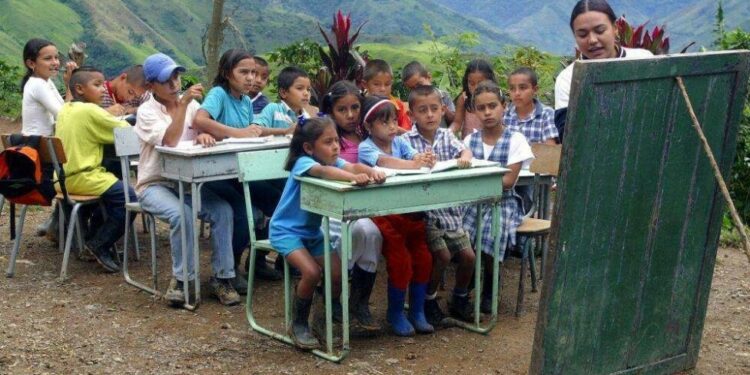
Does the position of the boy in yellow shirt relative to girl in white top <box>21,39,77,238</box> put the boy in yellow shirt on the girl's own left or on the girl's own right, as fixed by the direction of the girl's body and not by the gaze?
on the girl's own right

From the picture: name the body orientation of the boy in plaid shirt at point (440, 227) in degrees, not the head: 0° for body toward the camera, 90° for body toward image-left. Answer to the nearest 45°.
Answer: approximately 315°

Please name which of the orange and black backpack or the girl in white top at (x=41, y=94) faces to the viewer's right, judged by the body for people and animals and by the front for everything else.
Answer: the girl in white top

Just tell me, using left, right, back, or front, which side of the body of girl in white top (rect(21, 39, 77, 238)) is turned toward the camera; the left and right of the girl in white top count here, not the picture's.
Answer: right

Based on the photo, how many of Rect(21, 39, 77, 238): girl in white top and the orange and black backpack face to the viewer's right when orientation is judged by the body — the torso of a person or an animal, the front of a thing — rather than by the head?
1
